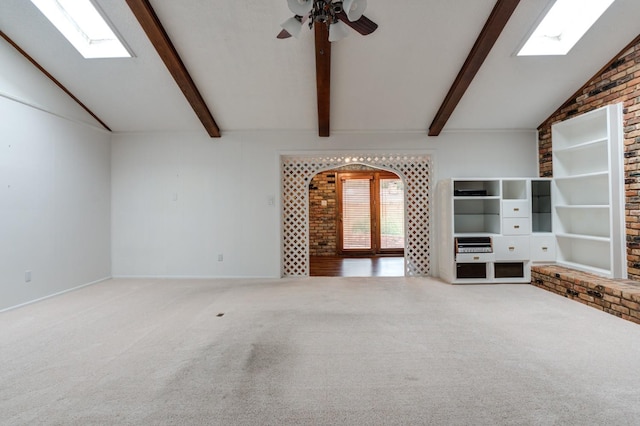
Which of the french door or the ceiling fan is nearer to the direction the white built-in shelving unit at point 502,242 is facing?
the ceiling fan

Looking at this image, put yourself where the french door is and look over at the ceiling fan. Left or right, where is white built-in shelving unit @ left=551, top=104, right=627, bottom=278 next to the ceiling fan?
left

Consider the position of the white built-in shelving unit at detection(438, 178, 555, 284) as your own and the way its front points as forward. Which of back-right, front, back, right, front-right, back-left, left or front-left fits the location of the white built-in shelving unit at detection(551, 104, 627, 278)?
left

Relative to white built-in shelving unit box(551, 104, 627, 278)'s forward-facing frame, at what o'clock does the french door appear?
The french door is roughly at 2 o'clock from the white built-in shelving unit.

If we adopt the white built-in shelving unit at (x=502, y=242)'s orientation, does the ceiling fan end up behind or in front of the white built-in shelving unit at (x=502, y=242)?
in front

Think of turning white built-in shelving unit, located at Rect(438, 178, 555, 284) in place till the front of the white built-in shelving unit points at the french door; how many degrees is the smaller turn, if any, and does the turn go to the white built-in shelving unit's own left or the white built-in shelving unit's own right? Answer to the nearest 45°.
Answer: approximately 135° to the white built-in shelving unit's own right

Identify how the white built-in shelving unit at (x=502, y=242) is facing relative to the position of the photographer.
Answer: facing the viewer

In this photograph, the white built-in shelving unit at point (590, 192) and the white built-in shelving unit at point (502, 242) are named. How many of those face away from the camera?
0

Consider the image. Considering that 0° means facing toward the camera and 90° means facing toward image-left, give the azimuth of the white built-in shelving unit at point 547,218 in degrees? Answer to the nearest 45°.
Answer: approximately 0°

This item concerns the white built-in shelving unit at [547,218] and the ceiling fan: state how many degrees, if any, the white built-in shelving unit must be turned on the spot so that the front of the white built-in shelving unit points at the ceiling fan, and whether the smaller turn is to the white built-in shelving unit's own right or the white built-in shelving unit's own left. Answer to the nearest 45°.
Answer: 0° — it already faces it

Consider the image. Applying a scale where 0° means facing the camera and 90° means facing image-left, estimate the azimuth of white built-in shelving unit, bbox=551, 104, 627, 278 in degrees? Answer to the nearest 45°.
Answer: approximately 45°

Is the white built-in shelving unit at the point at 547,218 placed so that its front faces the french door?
no

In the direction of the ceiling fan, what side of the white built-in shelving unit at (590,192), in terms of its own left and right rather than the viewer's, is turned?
front

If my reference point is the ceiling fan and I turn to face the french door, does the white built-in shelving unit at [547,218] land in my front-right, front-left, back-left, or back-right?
front-right
